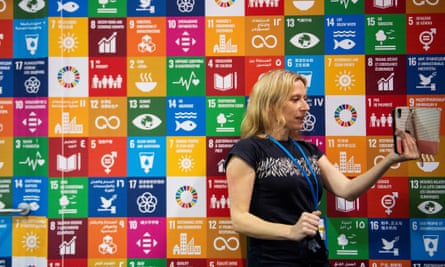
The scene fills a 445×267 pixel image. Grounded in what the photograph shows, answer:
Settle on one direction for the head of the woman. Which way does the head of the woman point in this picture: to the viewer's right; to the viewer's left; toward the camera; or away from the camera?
to the viewer's right

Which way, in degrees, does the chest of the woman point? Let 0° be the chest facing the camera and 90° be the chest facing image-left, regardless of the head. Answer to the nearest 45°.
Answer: approximately 315°
